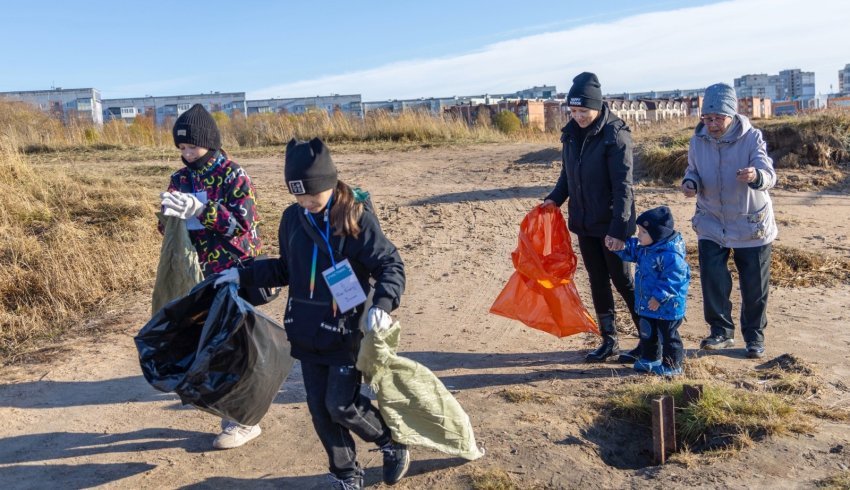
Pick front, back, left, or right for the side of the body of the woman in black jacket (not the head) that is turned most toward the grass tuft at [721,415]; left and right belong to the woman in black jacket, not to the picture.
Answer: left

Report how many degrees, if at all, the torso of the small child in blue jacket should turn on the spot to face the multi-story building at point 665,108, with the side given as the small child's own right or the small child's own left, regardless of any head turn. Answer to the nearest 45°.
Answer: approximately 135° to the small child's own right

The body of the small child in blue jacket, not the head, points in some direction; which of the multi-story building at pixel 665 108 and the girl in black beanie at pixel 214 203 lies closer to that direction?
the girl in black beanie

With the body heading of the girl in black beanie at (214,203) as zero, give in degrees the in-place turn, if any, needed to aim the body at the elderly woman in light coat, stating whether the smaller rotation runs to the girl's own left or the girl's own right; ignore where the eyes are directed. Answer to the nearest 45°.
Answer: approximately 135° to the girl's own left

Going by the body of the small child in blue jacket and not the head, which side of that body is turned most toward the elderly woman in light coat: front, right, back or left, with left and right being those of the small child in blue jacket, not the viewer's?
back

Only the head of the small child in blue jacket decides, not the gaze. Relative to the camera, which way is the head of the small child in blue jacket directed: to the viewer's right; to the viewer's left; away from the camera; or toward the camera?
to the viewer's left

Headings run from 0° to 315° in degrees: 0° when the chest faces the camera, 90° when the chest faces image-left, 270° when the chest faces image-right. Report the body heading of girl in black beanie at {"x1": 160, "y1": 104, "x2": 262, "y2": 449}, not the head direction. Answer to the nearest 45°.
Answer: approximately 45°
